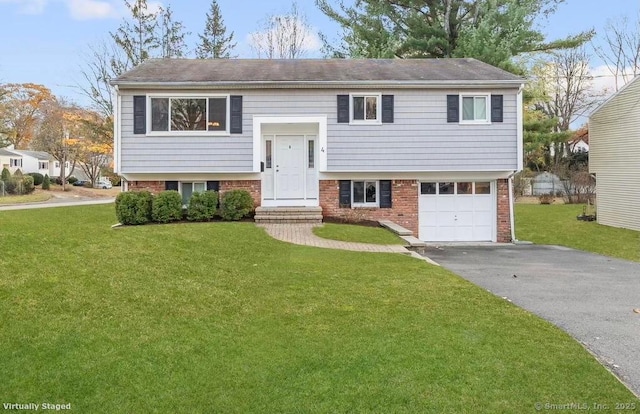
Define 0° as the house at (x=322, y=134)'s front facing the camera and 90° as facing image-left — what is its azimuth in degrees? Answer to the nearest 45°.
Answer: approximately 0°

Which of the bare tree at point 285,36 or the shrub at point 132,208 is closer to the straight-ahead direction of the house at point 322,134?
the shrub

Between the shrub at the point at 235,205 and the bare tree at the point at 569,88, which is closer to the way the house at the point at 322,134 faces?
the shrub

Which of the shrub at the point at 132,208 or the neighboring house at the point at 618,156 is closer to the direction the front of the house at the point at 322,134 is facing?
the shrub

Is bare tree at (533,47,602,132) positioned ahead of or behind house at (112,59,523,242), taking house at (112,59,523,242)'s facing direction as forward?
behind

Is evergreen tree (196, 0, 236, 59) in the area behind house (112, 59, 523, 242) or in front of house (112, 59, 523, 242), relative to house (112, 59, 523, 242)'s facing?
behind

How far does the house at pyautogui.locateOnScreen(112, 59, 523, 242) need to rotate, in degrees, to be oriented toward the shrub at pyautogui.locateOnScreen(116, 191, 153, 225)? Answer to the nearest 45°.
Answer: approximately 90° to its right

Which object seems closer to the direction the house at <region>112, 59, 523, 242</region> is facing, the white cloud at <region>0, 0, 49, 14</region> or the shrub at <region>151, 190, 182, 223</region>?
the shrub

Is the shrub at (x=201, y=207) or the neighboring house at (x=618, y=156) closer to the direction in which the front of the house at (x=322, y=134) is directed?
the shrub
